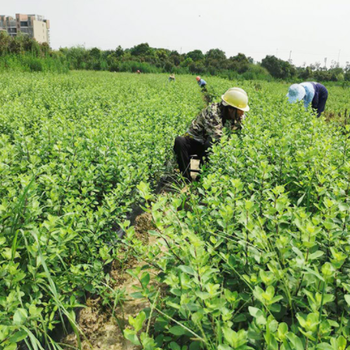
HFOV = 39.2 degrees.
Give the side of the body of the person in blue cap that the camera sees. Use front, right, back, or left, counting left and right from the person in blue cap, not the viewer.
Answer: left

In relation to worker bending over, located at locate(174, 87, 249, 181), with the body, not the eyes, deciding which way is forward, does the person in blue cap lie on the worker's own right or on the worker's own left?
on the worker's own left

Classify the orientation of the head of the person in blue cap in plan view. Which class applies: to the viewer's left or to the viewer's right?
to the viewer's left

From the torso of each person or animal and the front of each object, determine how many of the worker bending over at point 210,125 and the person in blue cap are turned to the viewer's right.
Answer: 1

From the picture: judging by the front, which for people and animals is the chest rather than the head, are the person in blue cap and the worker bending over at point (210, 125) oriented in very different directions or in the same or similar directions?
very different directions

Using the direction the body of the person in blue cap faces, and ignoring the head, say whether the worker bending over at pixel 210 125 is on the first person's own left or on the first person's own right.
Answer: on the first person's own left

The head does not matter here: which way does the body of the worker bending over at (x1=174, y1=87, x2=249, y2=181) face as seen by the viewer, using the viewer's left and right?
facing to the right of the viewer
